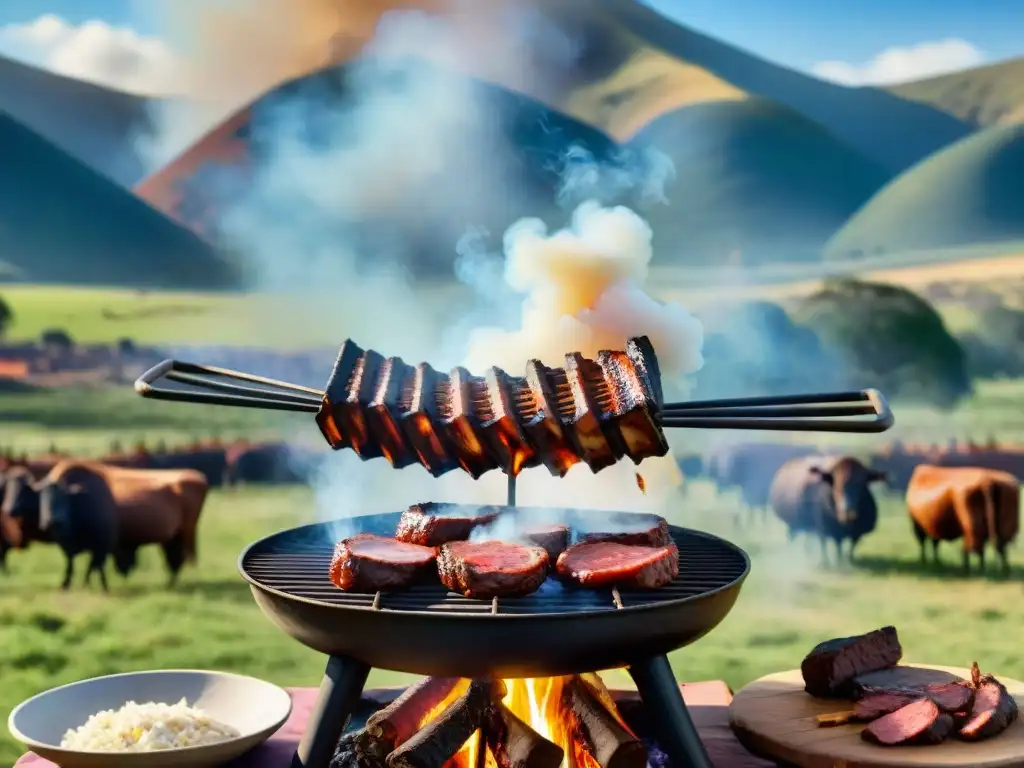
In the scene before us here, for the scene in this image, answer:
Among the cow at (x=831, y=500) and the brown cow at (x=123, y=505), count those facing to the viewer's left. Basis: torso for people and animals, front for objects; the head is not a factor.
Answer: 1

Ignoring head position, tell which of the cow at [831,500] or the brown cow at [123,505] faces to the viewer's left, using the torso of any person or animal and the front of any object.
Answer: the brown cow

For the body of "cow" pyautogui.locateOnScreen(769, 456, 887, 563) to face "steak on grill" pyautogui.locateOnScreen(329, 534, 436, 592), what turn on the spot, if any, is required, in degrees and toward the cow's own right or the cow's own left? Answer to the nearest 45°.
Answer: approximately 45° to the cow's own right

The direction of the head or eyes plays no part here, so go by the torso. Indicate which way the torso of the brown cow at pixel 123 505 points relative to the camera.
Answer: to the viewer's left

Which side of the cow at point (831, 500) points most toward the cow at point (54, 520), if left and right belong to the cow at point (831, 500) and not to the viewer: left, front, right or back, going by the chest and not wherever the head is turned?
right

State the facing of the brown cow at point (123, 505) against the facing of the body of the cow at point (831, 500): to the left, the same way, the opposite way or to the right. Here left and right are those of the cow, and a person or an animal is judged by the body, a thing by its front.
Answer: to the right

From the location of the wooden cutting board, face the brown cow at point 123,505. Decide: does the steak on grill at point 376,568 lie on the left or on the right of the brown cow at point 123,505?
left
